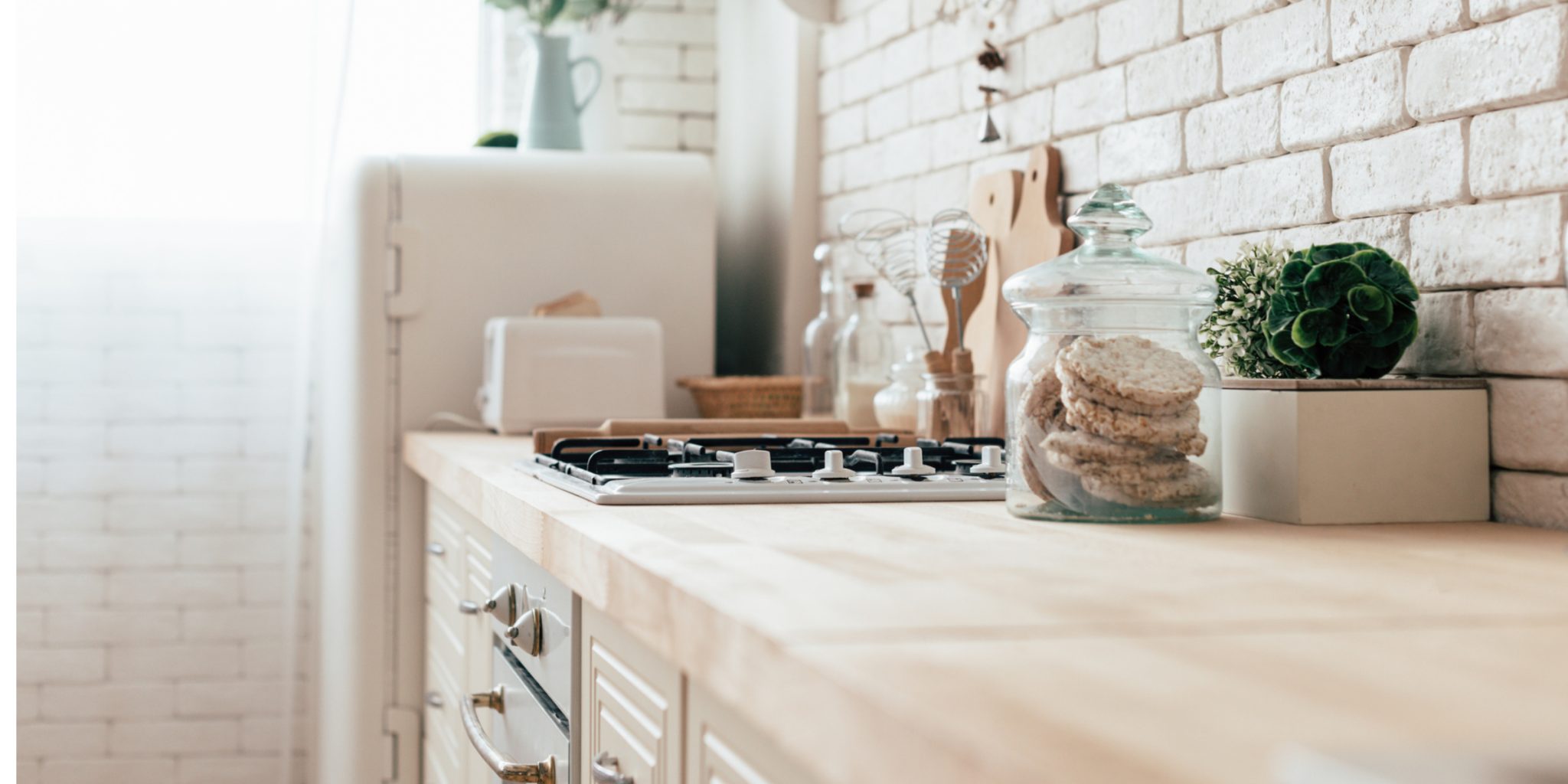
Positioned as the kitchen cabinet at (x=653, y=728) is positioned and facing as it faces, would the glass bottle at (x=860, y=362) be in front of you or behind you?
behind

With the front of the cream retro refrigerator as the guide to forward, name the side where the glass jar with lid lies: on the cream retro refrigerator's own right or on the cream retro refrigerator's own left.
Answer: on the cream retro refrigerator's own left

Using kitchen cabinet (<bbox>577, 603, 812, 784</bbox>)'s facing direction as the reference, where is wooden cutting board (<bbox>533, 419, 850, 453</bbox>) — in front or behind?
behind

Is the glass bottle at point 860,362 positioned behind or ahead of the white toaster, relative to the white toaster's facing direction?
behind

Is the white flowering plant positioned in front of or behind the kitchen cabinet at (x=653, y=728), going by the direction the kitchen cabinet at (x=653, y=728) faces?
behind

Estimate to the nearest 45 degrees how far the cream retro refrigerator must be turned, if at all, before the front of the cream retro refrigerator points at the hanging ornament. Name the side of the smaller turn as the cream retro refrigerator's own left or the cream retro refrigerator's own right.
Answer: approximately 135° to the cream retro refrigerator's own left

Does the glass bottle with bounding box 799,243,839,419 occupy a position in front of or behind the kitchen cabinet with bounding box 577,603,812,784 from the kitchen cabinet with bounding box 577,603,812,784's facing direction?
behind

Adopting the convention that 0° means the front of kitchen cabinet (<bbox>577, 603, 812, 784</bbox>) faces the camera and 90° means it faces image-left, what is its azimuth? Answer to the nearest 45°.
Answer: approximately 45°
